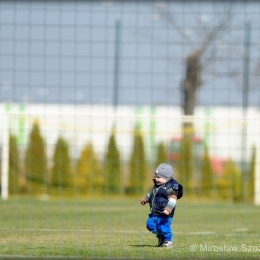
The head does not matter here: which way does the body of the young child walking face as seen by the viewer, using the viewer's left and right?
facing the viewer and to the left of the viewer

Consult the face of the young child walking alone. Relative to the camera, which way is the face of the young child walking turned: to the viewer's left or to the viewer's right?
to the viewer's left

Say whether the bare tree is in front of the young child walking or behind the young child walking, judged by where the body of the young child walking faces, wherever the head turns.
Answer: behind
